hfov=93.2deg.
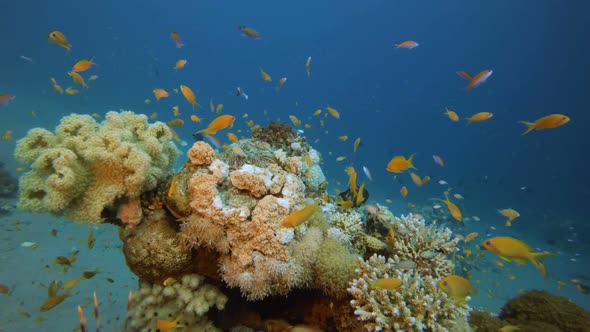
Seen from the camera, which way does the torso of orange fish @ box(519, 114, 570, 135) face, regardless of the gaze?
to the viewer's right

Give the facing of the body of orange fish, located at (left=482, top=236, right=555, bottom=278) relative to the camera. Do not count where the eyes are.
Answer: to the viewer's left

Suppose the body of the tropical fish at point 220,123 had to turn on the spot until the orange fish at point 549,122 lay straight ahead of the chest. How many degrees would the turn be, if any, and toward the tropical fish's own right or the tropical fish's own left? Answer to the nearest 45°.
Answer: approximately 45° to the tropical fish's own right

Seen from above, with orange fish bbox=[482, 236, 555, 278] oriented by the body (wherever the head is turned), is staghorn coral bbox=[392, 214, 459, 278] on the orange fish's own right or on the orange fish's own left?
on the orange fish's own right

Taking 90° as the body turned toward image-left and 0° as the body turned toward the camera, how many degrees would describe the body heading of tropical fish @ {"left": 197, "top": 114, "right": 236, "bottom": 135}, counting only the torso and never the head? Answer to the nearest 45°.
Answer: approximately 270°

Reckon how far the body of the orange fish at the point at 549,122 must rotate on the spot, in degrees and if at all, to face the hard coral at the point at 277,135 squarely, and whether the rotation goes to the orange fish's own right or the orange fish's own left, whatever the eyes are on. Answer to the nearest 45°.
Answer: approximately 180°

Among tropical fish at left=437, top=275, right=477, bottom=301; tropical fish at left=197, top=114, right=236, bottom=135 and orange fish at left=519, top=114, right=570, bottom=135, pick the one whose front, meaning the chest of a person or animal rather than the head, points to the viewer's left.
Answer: tropical fish at left=437, top=275, right=477, bottom=301
